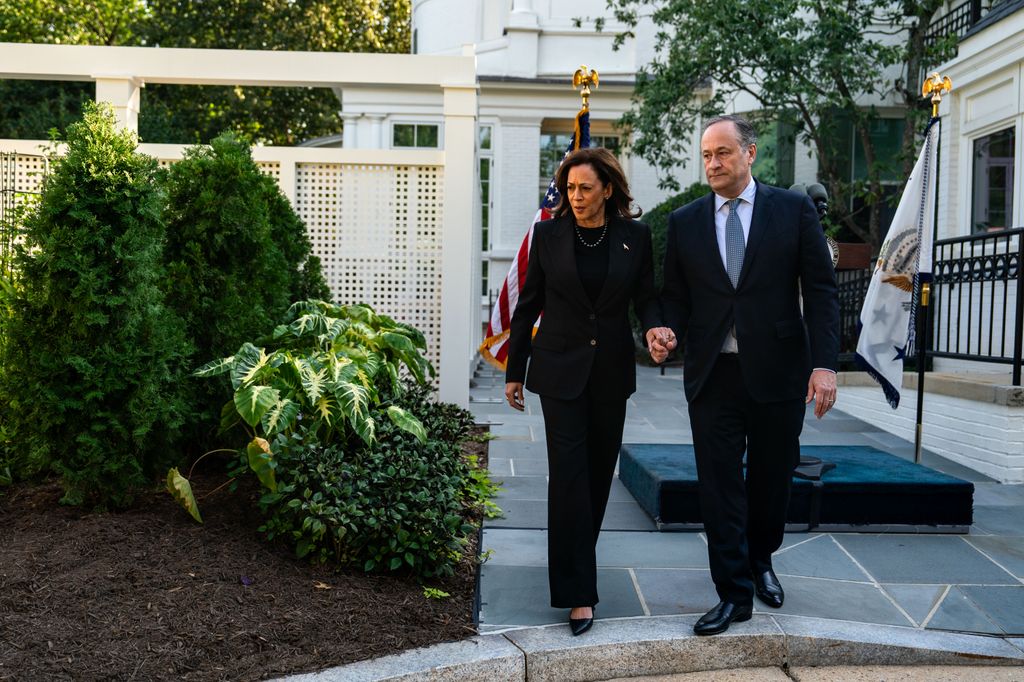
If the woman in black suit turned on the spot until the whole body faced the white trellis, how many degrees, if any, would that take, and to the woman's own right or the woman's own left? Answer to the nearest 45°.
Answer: approximately 180°

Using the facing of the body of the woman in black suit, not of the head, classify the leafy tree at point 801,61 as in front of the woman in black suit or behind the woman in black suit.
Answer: behind

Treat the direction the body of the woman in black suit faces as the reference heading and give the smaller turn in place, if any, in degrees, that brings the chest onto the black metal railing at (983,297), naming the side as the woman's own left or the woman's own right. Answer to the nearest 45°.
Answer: approximately 135° to the woman's own left

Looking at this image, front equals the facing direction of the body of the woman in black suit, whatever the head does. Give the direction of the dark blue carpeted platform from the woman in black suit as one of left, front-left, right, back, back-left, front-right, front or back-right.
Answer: back-left

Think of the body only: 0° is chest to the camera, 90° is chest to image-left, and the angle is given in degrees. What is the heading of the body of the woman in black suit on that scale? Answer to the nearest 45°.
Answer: approximately 0°

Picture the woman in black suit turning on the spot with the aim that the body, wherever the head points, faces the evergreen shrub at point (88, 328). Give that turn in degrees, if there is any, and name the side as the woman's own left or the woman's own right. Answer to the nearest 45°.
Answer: approximately 90° to the woman's own right

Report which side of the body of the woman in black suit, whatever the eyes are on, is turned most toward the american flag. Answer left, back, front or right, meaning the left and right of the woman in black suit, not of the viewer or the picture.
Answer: back

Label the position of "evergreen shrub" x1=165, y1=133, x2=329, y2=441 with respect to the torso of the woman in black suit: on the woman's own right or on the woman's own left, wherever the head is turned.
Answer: on the woman's own right
